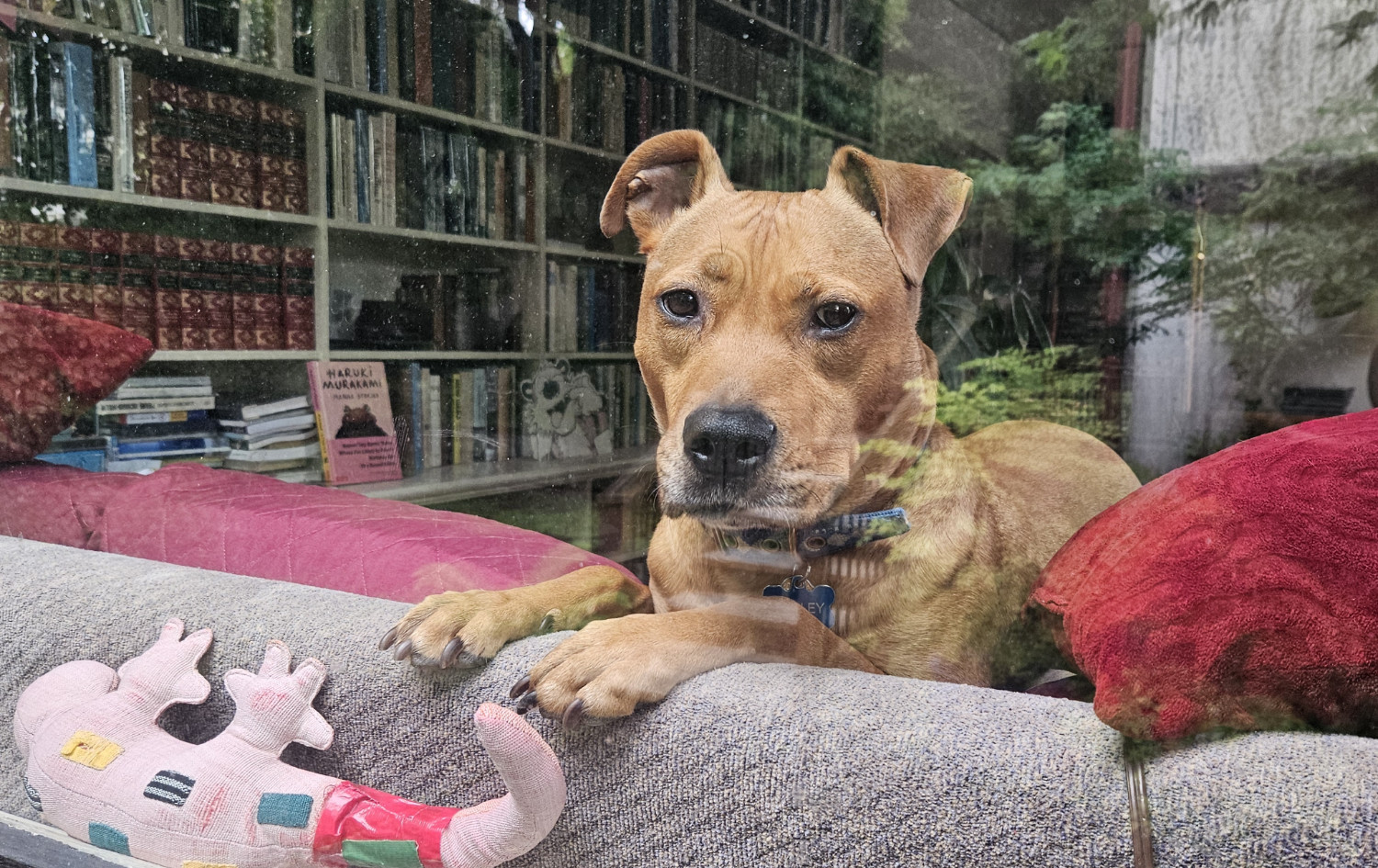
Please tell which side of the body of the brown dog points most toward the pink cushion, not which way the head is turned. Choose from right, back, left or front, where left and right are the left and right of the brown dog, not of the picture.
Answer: right

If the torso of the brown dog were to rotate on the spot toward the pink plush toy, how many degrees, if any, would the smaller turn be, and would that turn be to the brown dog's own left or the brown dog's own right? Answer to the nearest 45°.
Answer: approximately 45° to the brown dog's own right

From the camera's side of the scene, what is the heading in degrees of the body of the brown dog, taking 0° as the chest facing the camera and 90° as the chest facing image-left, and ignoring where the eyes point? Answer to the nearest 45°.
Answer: approximately 45°

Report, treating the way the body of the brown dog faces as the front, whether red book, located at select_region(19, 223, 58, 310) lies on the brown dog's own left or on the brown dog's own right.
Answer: on the brown dog's own right

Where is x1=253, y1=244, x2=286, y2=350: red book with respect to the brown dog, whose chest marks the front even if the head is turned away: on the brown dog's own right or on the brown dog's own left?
on the brown dog's own right

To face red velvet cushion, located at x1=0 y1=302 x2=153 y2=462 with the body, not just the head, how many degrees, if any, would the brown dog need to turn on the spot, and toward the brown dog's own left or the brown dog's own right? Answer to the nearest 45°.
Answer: approximately 45° to the brown dog's own right
